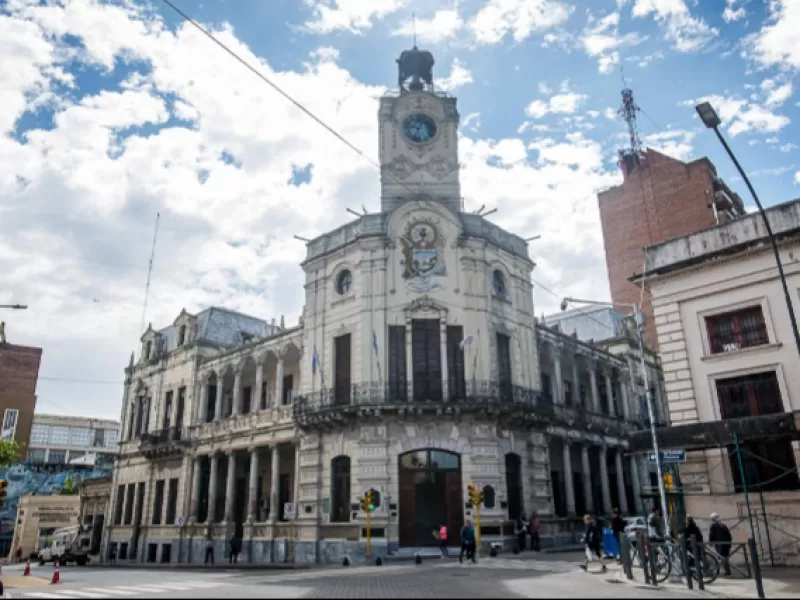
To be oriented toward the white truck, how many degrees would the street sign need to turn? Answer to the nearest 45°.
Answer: approximately 90° to its right

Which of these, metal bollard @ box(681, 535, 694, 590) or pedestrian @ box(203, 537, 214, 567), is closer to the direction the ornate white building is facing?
the metal bollard

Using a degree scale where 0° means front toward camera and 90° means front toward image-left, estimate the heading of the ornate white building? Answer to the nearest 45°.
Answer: approximately 0°

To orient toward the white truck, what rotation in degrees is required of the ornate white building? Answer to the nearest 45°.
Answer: approximately 135° to its right

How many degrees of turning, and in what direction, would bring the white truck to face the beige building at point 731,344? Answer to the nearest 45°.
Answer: approximately 135° to its left

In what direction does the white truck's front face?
to the viewer's left
